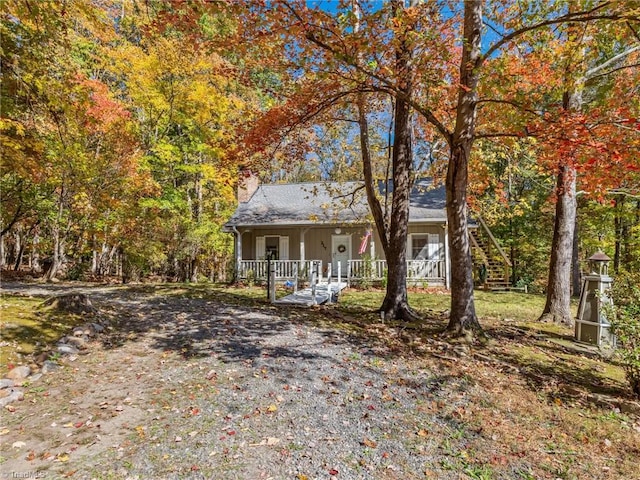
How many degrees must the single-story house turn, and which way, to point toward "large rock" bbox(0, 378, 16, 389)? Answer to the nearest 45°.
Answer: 0° — it already faces it

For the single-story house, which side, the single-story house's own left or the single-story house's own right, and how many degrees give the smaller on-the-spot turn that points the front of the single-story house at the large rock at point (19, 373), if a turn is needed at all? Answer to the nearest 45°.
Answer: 0° — it already faces it

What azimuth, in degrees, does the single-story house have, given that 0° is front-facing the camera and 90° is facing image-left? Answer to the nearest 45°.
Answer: approximately 0°

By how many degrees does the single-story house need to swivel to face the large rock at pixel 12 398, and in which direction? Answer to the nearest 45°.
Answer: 0° — it already faces it

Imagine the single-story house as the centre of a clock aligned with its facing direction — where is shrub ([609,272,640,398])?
The shrub is roughly at 11 o'clock from the single-story house.

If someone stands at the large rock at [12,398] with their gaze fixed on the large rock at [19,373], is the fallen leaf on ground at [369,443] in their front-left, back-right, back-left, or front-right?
back-right
